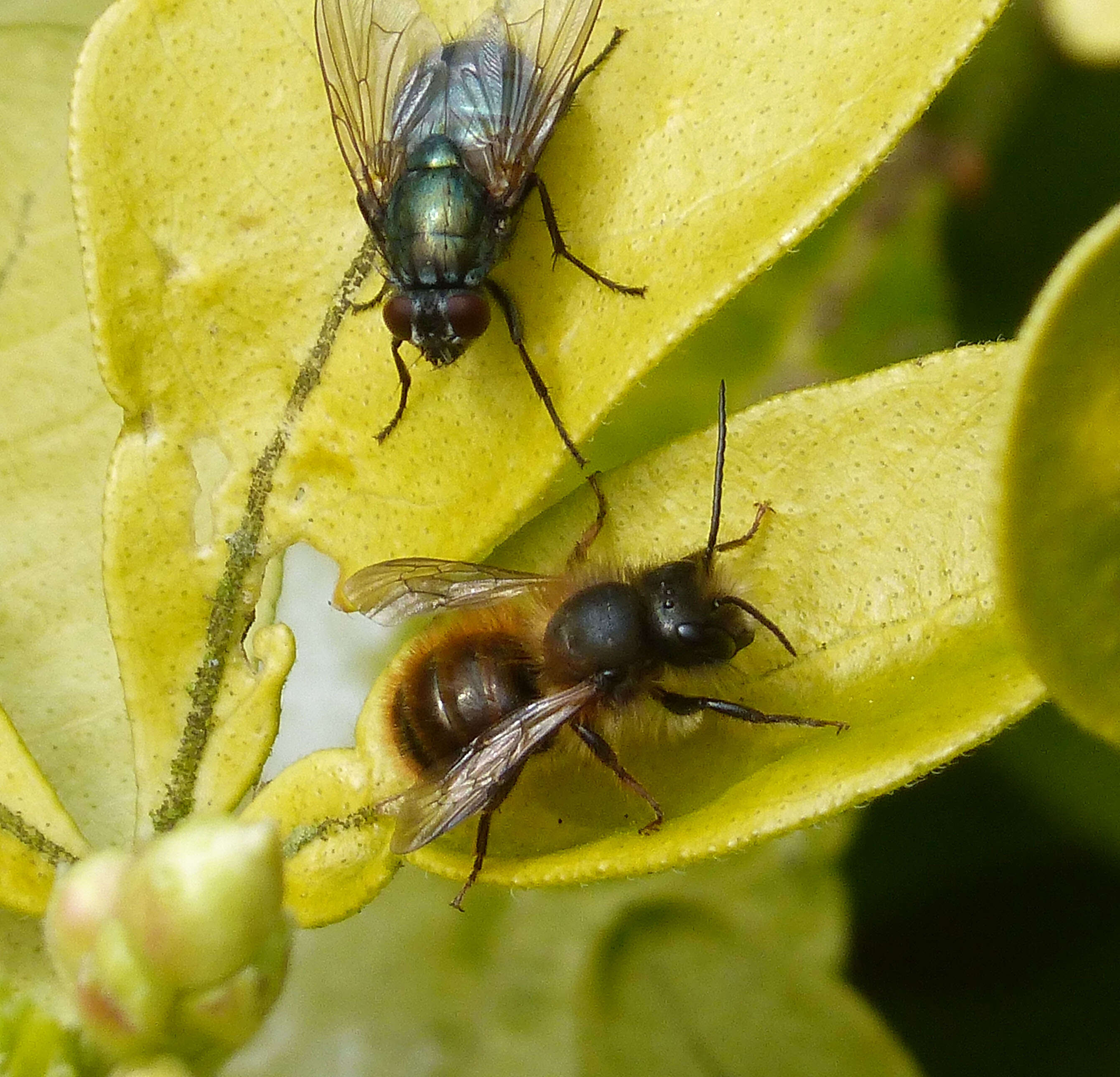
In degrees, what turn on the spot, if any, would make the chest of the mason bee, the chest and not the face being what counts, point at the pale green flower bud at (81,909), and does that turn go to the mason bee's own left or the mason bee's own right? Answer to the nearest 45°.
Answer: approximately 135° to the mason bee's own right

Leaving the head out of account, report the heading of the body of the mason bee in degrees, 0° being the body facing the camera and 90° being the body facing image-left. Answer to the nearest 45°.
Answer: approximately 270°

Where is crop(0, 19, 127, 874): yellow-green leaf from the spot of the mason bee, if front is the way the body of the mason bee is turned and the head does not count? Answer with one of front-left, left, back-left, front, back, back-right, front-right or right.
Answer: back

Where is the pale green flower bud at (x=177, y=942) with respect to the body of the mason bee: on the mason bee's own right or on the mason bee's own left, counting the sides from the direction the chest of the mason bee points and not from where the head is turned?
on the mason bee's own right

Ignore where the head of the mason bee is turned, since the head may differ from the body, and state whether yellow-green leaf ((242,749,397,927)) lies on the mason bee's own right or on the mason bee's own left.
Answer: on the mason bee's own right

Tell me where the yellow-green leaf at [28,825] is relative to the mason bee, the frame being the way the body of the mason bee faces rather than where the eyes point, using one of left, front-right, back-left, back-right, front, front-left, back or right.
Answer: back-right
